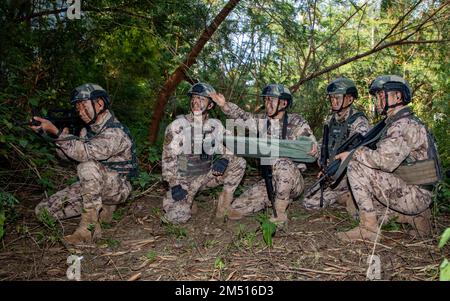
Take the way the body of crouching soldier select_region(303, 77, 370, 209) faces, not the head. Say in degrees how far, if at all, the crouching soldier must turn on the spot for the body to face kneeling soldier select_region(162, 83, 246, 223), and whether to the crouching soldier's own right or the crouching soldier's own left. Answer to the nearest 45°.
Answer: approximately 45° to the crouching soldier's own right

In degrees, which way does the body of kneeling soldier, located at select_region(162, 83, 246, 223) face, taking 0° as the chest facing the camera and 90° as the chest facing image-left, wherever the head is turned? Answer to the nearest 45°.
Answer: approximately 0°

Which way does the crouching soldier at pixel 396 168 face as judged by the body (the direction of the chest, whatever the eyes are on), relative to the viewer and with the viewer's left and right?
facing to the left of the viewer

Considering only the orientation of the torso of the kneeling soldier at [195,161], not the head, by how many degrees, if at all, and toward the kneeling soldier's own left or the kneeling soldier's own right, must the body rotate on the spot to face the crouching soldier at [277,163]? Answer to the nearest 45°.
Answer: approximately 90° to the kneeling soldier's own left

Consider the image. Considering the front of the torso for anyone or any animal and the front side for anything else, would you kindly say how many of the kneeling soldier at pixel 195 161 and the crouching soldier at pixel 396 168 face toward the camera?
1

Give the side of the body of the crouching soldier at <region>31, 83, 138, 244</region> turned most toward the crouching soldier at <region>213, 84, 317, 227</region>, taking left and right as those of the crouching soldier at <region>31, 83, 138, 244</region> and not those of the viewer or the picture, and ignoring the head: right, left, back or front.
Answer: back

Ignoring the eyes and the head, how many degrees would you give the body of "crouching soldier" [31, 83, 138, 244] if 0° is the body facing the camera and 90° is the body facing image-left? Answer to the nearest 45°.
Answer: approximately 90°

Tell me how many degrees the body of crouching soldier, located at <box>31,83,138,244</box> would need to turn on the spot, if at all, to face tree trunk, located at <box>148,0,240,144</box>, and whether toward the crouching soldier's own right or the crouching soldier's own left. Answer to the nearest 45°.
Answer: approximately 135° to the crouching soldier's own right

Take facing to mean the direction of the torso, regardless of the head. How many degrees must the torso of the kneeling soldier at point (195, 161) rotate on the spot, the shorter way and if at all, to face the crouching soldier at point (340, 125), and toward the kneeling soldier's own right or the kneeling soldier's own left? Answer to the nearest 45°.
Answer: approximately 90° to the kneeling soldier's own left

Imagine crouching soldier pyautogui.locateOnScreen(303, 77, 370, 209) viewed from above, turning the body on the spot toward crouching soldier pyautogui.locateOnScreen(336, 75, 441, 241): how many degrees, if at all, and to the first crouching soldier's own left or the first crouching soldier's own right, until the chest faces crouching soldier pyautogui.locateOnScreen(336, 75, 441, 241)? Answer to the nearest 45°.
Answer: approximately 90° to the first crouching soldier's own left

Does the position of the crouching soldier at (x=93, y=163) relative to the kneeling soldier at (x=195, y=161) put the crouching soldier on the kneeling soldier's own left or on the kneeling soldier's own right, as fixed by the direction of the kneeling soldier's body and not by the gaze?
on the kneeling soldier's own right

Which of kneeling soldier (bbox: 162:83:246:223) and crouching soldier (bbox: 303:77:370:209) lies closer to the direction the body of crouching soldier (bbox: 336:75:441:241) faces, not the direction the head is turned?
the kneeling soldier

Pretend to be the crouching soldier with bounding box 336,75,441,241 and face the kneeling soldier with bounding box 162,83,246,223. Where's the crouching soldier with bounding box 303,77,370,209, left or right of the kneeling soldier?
right
